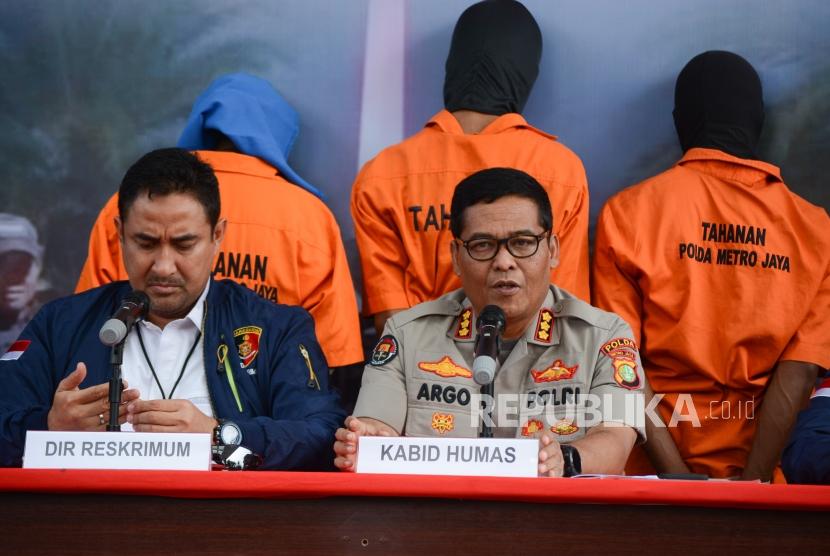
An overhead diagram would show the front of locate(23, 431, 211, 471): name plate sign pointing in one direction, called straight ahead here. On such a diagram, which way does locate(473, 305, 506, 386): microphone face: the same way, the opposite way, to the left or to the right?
the opposite way

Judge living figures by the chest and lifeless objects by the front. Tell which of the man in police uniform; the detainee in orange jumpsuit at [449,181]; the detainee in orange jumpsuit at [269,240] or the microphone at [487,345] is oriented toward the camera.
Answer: the man in police uniform

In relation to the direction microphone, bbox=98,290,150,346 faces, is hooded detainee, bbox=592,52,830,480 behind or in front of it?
in front

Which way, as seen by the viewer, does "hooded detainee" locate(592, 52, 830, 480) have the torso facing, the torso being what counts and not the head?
away from the camera

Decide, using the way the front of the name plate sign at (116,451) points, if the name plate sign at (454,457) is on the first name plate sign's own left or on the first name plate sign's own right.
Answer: on the first name plate sign's own left

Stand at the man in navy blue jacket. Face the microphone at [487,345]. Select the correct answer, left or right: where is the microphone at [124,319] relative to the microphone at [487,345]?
right

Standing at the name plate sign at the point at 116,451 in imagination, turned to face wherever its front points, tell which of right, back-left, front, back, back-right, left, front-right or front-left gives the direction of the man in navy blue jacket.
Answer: back

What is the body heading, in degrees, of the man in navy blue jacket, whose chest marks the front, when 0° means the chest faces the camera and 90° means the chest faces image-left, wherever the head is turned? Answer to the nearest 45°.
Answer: approximately 0°

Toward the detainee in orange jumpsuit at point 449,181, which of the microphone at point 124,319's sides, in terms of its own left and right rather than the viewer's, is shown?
front

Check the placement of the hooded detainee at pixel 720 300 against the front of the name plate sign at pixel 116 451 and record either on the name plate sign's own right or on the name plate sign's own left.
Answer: on the name plate sign's own left

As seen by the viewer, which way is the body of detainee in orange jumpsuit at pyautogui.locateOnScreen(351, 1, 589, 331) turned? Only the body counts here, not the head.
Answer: away from the camera

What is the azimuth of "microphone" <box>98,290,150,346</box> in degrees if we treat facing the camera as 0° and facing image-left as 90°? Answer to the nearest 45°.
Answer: approximately 225°

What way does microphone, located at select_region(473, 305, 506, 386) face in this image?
away from the camera
